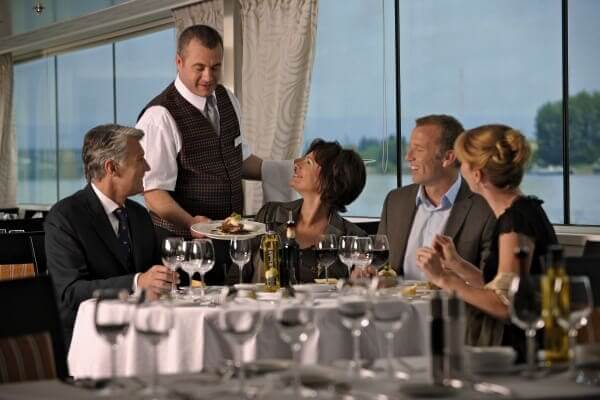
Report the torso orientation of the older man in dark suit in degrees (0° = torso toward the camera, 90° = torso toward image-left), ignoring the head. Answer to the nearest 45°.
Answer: approximately 315°

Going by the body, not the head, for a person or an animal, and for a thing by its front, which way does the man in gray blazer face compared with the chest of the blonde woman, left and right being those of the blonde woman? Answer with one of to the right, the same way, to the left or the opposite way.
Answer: to the left

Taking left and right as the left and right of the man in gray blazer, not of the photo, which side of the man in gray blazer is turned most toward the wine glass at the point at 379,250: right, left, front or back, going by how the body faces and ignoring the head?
front

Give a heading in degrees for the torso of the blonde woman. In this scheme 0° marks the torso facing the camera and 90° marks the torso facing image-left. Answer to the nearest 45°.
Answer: approximately 135°

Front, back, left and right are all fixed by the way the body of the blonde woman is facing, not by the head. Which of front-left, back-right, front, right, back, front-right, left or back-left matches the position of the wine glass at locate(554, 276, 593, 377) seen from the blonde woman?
back-left

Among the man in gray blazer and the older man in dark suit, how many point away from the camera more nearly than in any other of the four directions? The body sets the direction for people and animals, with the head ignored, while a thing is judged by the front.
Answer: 0

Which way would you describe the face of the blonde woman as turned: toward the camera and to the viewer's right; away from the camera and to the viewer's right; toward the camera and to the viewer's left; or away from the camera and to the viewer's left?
away from the camera and to the viewer's left

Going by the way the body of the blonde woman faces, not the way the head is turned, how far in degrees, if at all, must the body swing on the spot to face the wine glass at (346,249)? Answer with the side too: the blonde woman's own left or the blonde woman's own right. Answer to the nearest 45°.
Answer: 0° — they already face it

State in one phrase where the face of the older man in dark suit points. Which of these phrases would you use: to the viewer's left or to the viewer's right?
to the viewer's right

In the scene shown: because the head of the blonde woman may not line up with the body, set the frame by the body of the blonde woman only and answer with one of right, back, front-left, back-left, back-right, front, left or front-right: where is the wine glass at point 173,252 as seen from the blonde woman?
front-left

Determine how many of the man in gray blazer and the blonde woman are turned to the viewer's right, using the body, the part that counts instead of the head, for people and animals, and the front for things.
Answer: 0

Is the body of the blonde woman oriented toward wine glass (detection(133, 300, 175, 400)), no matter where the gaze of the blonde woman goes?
no

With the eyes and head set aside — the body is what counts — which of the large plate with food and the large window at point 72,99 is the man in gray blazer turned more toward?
the large plate with food

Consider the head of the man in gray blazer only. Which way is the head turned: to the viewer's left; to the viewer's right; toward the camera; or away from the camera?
to the viewer's left

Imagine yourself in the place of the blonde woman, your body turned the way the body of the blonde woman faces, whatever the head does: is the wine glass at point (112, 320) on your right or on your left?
on your left

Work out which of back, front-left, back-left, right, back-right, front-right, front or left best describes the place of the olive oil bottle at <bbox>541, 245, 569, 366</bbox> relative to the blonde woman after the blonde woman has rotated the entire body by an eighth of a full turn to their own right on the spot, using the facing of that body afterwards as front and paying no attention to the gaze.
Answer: back

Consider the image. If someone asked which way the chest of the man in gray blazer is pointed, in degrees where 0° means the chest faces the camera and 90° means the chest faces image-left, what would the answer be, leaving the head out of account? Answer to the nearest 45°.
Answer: approximately 45°
